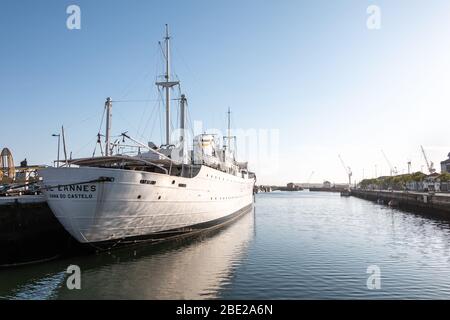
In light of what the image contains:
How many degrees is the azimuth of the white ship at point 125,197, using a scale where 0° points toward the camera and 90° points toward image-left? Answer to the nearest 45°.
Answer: approximately 225°
